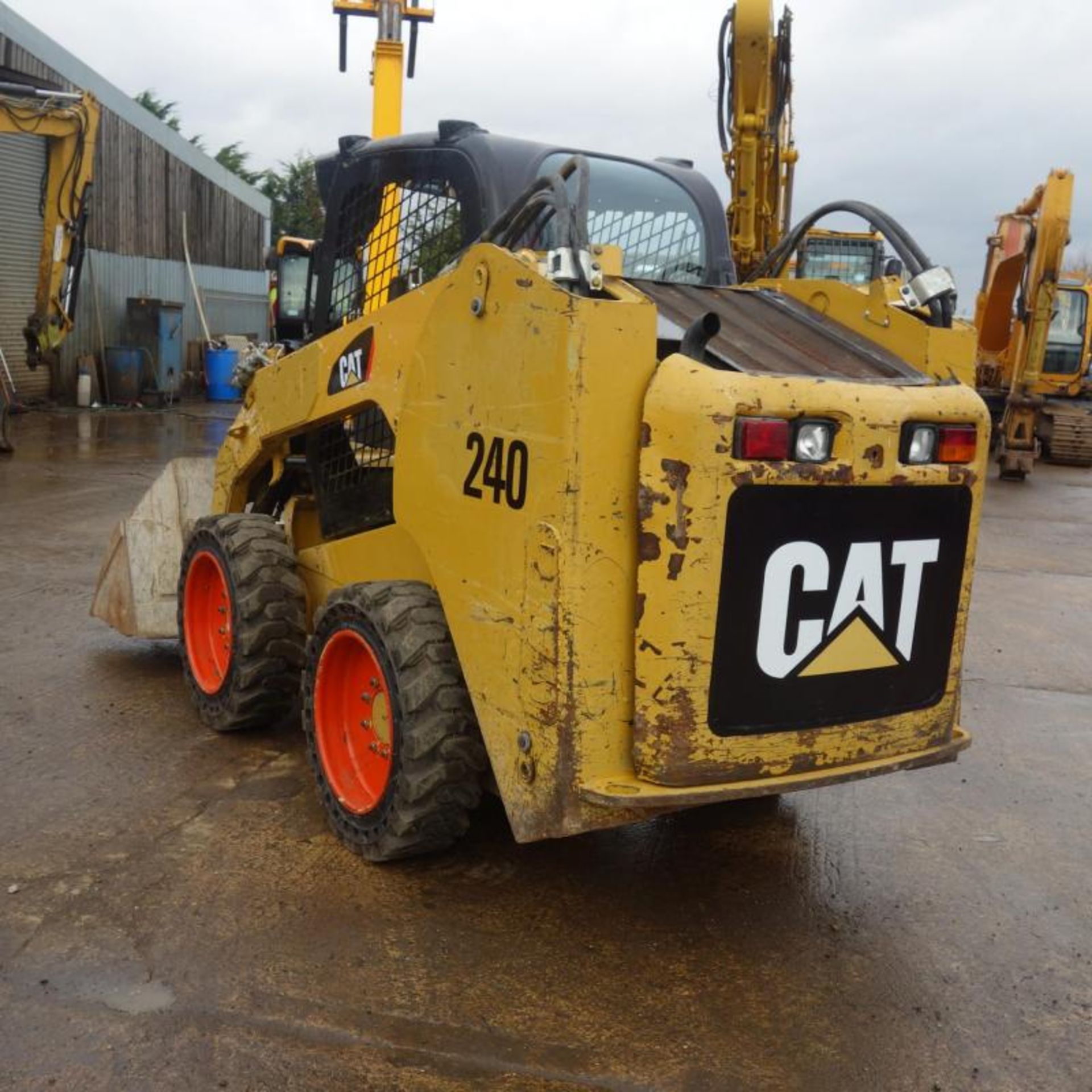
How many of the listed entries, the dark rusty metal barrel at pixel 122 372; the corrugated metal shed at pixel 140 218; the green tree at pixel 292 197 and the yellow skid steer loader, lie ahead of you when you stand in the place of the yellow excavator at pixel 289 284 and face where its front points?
1

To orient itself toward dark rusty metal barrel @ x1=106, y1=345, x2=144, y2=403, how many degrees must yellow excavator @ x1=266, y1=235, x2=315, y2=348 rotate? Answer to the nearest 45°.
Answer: approximately 135° to its right

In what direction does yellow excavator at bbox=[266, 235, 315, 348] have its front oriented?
toward the camera

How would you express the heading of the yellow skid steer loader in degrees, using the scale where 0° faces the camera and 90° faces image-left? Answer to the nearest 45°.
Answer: approximately 135°

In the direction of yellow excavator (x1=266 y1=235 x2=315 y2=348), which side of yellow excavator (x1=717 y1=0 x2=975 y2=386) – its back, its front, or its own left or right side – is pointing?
right

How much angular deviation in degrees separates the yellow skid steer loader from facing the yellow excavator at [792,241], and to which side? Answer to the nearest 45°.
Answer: approximately 45° to its right

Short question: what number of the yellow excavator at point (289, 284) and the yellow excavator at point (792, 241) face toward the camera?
2

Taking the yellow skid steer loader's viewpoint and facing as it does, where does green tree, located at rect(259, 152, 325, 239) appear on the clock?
The green tree is roughly at 1 o'clock from the yellow skid steer loader.

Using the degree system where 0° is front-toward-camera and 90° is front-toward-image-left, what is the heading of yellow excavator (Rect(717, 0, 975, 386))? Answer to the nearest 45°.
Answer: approximately 0°
